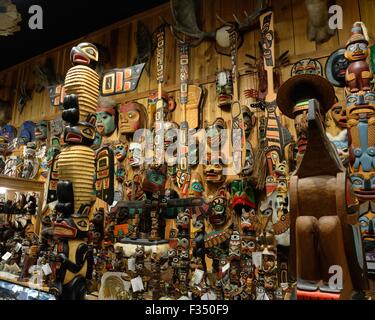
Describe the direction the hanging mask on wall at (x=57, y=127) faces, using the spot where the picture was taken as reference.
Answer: facing the viewer

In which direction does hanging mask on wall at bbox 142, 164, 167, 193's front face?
toward the camera

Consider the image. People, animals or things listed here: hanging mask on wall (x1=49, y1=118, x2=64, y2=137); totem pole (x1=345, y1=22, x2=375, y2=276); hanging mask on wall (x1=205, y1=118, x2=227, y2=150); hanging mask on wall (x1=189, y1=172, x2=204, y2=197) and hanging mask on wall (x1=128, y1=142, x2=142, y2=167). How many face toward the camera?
5

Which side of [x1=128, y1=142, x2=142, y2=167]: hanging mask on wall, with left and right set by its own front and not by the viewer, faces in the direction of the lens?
front

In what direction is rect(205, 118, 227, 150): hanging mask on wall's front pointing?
toward the camera

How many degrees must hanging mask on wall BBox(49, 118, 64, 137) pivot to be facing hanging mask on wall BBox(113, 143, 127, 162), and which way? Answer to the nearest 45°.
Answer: approximately 45° to its left

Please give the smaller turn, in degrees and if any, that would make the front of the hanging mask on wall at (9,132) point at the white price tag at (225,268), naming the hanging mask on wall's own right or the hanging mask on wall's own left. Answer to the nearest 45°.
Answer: approximately 45° to the hanging mask on wall's own left

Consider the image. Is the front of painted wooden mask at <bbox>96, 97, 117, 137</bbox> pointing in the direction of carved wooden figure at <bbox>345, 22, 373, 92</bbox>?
no

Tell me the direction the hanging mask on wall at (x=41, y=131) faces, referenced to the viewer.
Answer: facing the viewer and to the left of the viewer

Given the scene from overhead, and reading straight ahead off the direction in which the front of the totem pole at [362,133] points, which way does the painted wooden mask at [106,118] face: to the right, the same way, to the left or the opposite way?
the same way

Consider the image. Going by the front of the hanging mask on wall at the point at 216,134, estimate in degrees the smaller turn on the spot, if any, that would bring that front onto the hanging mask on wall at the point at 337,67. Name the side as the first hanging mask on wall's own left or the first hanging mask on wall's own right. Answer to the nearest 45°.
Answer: approximately 45° to the first hanging mask on wall's own left
